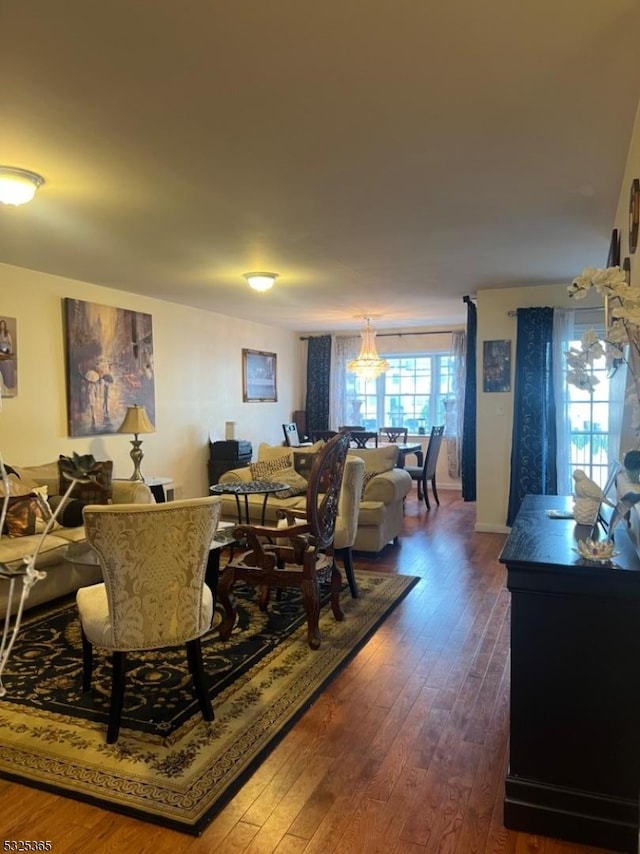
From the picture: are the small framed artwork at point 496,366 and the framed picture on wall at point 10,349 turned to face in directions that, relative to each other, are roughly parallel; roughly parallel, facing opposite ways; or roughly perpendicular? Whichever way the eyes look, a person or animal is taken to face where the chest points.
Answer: roughly perpendicular

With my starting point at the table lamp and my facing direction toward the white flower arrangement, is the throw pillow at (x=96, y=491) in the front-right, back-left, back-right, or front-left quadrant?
front-right

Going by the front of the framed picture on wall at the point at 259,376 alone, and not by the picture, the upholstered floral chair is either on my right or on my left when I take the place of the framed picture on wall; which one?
on my right

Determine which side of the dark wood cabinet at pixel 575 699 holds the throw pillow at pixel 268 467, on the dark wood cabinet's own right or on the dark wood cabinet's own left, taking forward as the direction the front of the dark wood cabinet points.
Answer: on the dark wood cabinet's own right

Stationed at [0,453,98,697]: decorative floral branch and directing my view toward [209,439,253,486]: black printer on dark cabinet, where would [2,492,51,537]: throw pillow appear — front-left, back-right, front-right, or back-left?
front-left

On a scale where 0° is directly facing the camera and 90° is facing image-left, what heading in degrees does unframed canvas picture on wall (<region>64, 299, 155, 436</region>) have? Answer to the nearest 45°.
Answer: approximately 315°

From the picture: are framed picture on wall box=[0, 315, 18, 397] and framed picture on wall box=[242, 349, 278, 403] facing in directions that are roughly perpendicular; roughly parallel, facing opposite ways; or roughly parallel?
roughly parallel

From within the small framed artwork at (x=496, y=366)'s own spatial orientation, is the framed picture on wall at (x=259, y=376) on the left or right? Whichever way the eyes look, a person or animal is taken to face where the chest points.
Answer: on its right

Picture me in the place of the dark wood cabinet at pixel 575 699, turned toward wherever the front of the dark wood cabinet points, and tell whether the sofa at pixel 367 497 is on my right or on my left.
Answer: on my right

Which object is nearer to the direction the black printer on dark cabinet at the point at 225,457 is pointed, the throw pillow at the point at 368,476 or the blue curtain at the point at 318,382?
the throw pillow

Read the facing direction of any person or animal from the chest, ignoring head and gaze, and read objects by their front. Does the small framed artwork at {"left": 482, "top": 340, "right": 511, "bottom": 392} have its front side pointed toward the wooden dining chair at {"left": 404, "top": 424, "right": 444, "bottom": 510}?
no

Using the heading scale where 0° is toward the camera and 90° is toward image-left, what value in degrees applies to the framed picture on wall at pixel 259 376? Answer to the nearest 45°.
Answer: approximately 315°

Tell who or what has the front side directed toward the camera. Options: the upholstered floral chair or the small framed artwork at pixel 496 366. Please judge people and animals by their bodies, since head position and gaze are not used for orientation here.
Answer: the small framed artwork

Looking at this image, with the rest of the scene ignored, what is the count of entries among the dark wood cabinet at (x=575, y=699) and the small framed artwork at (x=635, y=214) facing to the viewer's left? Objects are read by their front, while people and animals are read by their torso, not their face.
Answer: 2

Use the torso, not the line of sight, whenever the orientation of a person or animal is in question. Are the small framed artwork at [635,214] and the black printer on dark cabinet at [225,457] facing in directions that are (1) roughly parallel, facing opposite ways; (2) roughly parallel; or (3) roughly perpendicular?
roughly parallel, facing opposite ways

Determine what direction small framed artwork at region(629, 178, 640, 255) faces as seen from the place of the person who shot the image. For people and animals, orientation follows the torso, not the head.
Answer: facing to the left of the viewer

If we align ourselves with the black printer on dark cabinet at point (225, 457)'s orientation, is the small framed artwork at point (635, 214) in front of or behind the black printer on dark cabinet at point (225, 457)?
in front

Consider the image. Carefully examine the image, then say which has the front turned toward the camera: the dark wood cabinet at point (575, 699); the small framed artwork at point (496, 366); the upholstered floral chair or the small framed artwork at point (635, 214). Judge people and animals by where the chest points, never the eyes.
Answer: the small framed artwork at point (496, 366)

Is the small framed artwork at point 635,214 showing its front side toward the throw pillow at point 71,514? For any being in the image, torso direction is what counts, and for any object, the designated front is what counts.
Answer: yes

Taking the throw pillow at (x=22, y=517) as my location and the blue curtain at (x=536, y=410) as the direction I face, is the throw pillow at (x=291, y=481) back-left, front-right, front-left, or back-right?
front-left

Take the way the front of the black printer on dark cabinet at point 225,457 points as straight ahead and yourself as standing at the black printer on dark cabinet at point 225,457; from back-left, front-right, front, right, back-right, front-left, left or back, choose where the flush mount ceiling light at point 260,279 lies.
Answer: front-right

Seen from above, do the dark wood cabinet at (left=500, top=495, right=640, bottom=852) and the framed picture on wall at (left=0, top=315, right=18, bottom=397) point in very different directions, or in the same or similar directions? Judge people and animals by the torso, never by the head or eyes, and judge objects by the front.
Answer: very different directions

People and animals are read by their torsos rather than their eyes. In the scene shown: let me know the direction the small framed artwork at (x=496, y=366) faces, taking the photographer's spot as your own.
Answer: facing the viewer
